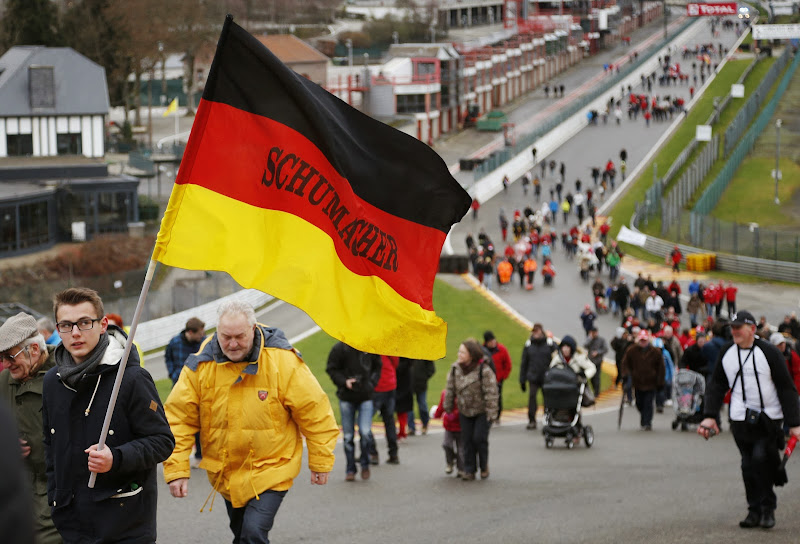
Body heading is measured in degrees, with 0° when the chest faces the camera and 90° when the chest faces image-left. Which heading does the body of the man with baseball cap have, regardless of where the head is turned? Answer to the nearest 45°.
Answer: approximately 0°

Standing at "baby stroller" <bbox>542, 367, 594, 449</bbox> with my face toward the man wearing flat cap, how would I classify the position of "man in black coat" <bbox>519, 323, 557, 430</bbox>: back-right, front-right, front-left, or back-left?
back-right

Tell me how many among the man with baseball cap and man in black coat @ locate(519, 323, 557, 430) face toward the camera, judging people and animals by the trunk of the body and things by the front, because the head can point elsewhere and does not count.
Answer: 2

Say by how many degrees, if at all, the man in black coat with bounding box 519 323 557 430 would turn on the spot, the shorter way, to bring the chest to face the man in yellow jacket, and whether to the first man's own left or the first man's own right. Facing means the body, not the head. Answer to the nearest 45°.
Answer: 0° — they already face them

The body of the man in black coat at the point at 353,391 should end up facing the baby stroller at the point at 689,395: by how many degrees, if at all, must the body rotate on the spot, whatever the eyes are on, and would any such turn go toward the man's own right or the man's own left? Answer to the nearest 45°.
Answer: approximately 135° to the man's own left
